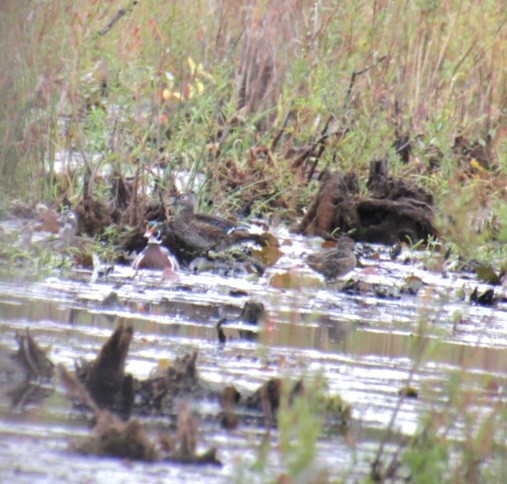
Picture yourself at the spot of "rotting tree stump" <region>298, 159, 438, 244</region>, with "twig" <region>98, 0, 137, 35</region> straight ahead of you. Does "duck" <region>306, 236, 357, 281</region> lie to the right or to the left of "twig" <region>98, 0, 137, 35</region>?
left

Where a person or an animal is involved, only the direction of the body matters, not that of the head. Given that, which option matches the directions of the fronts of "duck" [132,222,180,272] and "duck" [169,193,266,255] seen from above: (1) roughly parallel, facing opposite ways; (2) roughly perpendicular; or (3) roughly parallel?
roughly perpendicular

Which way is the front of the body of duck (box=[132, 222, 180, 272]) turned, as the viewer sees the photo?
toward the camera

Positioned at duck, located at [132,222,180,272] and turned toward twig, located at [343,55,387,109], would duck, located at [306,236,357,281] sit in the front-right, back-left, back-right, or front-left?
front-right

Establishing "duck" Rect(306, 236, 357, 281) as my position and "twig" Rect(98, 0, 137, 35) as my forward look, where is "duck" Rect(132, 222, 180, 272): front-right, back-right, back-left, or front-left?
front-left

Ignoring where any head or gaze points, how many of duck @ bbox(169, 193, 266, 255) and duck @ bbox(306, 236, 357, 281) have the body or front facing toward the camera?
0

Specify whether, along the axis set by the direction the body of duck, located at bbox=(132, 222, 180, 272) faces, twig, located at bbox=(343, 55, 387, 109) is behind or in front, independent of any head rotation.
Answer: behind

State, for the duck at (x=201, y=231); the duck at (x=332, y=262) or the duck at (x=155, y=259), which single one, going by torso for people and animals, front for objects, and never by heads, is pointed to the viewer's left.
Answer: the duck at (x=201, y=231)

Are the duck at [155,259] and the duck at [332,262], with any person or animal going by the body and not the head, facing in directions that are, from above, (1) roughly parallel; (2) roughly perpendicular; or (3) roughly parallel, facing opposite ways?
roughly perpendicular

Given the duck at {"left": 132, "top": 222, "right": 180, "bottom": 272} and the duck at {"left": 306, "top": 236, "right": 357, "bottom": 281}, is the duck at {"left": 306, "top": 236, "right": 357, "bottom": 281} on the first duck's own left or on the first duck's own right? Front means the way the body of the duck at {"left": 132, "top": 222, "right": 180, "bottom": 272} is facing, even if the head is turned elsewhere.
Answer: on the first duck's own left

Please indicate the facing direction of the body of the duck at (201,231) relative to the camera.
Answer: to the viewer's left

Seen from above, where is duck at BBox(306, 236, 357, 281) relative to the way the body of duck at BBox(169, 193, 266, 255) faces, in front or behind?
behind

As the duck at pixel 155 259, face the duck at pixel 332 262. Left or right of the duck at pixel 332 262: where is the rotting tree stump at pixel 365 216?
left

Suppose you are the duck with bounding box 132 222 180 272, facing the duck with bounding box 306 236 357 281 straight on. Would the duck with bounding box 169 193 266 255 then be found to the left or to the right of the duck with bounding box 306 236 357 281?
left

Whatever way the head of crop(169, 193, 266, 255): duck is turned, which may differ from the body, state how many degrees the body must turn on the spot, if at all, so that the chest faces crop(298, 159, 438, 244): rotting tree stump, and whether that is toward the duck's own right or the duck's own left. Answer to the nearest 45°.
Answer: approximately 135° to the duck's own right

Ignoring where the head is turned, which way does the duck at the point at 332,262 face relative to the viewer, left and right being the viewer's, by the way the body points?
facing to the right of the viewer

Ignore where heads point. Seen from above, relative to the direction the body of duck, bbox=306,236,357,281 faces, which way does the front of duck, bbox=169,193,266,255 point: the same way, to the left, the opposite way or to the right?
the opposite way
